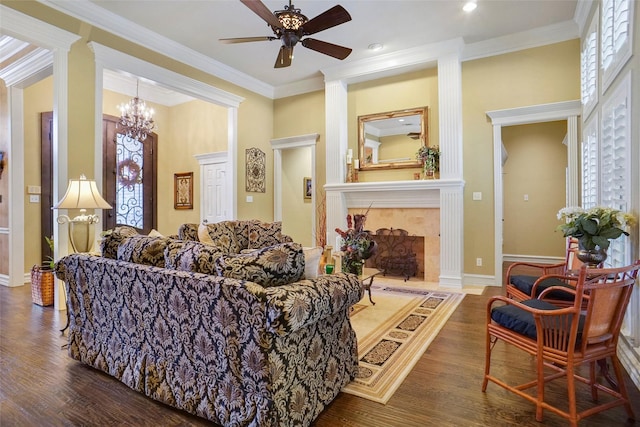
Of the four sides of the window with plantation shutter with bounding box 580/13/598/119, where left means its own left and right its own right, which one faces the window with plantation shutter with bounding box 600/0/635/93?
left

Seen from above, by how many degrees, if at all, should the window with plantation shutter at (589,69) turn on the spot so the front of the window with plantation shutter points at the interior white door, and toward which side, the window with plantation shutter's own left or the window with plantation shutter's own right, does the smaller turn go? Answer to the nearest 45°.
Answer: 0° — it already faces it

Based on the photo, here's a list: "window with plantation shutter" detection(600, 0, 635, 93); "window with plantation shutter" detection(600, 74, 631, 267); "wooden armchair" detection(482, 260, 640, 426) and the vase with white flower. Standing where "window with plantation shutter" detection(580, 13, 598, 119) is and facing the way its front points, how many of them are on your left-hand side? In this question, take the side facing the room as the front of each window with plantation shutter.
4

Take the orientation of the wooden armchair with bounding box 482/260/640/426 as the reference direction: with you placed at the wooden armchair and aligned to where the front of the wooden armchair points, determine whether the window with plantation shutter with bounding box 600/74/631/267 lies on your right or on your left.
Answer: on your right

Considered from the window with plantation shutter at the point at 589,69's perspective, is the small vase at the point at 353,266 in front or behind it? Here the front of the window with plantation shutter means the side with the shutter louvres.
in front

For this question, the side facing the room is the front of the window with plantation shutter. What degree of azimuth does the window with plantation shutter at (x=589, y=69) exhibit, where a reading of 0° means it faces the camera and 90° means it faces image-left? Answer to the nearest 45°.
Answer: approximately 90°

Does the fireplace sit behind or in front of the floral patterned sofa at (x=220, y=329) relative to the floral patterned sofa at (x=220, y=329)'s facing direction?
in front

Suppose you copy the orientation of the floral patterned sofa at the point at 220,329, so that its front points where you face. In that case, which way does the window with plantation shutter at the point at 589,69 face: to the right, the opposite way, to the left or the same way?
to the left

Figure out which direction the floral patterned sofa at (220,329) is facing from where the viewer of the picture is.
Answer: facing away from the viewer and to the right of the viewer

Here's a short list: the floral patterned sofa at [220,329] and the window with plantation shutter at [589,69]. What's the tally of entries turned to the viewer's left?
1
